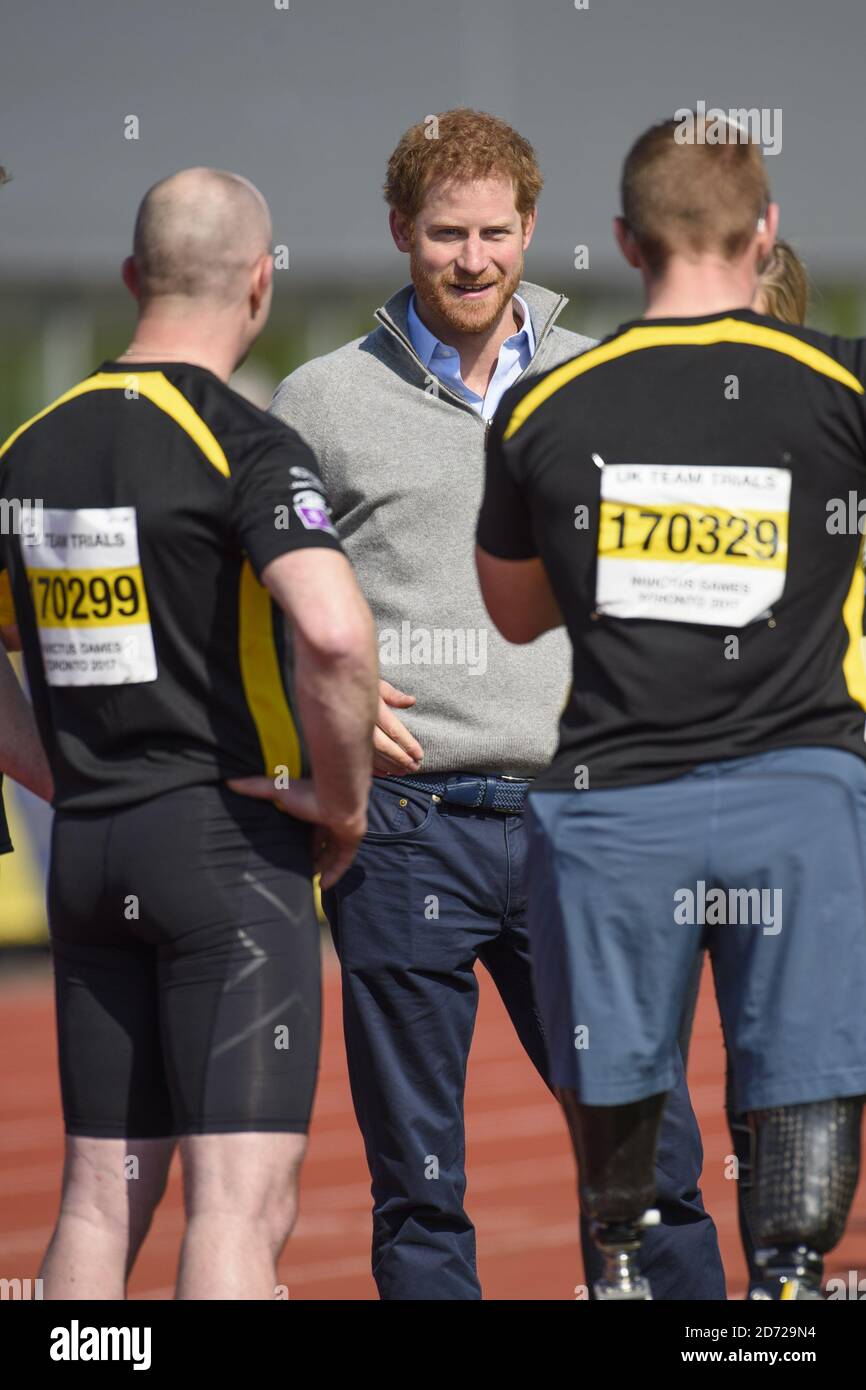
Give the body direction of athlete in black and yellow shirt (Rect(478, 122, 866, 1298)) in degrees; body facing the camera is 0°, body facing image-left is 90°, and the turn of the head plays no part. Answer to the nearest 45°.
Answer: approximately 180°

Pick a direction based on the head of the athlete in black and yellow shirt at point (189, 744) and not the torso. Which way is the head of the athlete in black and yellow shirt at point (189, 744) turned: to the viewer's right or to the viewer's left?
to the viewer's right

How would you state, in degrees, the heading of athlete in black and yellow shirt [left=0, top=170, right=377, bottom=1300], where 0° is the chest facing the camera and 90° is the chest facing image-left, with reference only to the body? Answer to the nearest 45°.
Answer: approximately 225°
